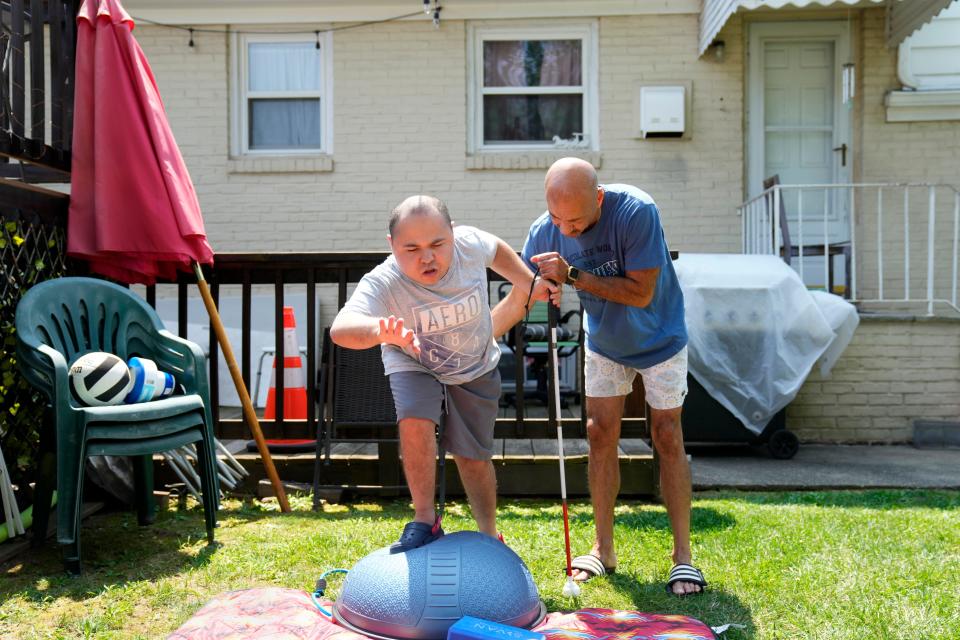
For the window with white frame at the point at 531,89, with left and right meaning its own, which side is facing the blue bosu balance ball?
front

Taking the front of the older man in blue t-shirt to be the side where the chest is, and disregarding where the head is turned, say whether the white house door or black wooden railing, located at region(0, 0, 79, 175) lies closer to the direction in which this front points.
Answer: the black wooden railing

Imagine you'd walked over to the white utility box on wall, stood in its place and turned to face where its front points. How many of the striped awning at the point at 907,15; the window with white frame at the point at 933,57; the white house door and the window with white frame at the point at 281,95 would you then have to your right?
1

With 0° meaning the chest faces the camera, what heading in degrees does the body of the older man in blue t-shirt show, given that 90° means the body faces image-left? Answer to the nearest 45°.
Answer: approximately 45°

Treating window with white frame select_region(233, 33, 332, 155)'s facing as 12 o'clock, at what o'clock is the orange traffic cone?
The orange traffic cone is roughly at 12 o'clock from the window with white frame.

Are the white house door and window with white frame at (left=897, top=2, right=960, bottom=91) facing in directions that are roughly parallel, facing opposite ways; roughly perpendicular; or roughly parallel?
roughly parallel

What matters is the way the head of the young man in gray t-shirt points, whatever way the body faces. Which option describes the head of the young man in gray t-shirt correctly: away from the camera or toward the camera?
toward the camera

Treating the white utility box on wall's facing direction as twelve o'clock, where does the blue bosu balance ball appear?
The blue bosu balance ball is roughly at 12 o'clock from the white utility box on wall.

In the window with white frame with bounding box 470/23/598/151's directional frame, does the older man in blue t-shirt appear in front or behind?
in front

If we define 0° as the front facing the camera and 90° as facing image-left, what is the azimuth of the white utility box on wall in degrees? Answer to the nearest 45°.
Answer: approximately 0°

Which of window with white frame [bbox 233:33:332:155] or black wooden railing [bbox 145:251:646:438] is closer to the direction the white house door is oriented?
the black wooden railing

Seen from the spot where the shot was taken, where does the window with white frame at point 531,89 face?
facing the viewer

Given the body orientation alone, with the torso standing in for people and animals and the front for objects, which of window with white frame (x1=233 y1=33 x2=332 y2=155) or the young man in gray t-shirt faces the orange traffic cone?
the window with white frame

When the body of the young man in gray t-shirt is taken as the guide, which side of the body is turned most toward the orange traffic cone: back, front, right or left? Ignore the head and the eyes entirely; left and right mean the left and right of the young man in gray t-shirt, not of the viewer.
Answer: back

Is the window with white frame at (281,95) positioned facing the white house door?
no
